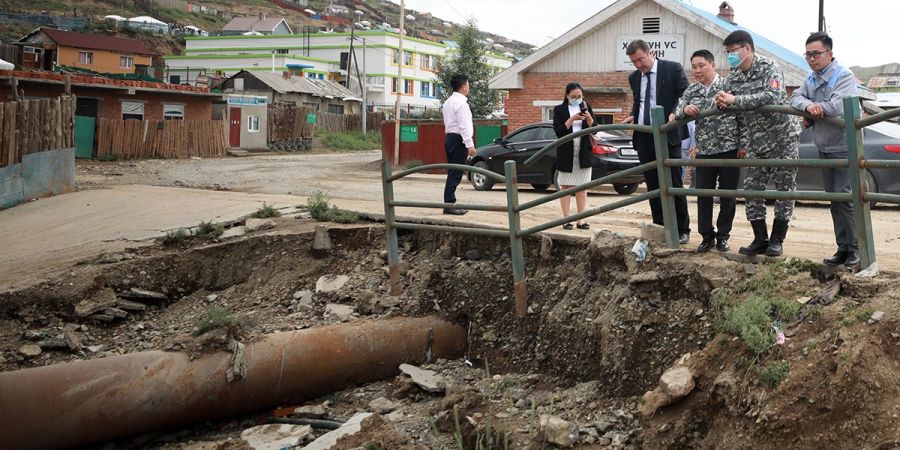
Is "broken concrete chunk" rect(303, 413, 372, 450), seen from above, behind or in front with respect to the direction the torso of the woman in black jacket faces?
in front

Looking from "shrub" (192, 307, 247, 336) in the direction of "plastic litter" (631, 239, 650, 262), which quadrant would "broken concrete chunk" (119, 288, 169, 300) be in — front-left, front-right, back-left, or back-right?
back-left

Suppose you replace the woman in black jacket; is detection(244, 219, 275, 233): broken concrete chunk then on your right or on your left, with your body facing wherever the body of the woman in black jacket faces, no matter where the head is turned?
on your right

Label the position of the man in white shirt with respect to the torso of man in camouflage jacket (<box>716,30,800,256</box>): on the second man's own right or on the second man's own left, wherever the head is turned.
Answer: on the second man's own right

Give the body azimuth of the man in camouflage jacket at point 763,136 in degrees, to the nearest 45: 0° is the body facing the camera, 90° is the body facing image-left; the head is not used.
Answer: approximately 45°

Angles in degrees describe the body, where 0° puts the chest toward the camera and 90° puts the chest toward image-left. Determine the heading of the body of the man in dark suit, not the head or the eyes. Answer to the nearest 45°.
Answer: approximately 45°

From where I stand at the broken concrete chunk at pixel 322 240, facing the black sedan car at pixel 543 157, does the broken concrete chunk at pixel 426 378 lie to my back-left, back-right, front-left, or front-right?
back-right

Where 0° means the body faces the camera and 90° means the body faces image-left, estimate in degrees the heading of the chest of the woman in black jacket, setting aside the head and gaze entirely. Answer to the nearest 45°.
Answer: approximately 0°

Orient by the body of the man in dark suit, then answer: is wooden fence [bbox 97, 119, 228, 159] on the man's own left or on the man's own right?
on the man's own right

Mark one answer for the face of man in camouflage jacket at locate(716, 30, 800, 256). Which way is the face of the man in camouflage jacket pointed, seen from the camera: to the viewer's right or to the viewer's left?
to the viewer's left
